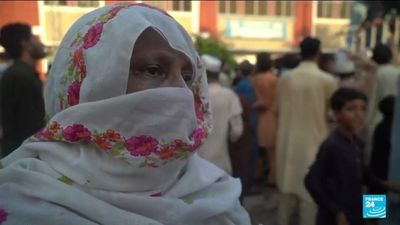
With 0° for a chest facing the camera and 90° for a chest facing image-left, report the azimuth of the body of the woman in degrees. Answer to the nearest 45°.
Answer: approximately 315°

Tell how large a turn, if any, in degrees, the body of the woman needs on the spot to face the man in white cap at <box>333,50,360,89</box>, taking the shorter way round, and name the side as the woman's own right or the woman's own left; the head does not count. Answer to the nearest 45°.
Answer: approximately 90° to the woman's own left

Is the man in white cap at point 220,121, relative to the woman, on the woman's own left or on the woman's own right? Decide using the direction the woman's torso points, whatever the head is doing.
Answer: on the woman's own left

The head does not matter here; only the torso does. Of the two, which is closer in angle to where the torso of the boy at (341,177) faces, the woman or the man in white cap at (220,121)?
the woman

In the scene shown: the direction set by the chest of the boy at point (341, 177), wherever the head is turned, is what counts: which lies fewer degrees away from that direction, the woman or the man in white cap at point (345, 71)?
the woman

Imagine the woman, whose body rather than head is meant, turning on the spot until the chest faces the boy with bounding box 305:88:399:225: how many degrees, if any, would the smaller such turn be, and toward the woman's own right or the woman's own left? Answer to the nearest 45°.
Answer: approximately 90° to the woman's own left

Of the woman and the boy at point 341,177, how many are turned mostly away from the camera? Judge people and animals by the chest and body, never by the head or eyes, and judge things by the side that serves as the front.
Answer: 0

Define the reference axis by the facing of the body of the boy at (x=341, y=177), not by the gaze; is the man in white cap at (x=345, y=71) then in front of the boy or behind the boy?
behind
